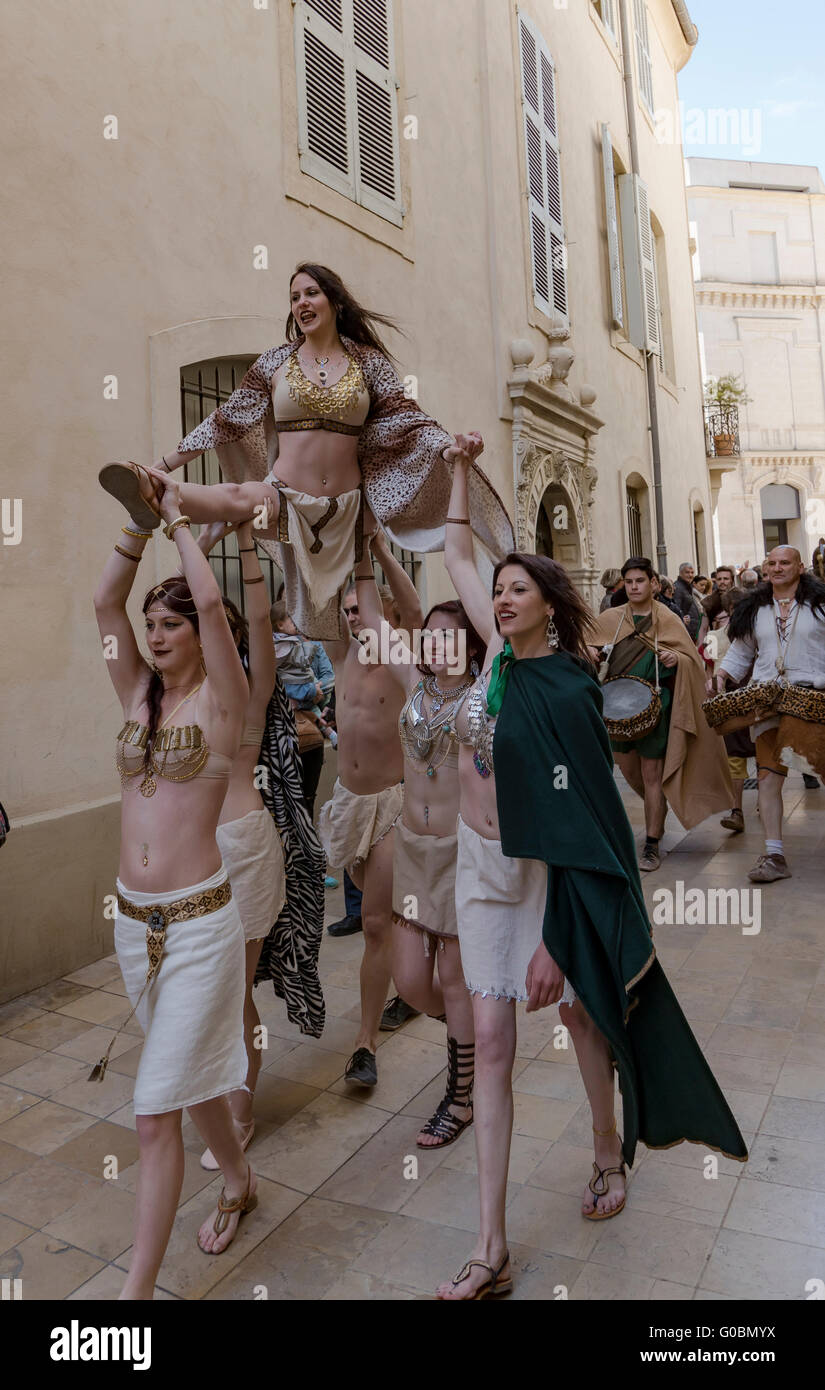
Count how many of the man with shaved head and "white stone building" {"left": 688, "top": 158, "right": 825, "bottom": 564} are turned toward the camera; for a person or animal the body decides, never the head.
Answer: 2

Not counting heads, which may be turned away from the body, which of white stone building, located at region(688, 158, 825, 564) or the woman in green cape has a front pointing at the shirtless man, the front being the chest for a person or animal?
the white stone building

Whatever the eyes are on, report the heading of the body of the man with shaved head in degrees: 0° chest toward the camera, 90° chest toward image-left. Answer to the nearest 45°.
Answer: approximately 0°

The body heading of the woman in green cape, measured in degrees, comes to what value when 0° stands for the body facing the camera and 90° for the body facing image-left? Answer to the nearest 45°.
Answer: approximately 45°

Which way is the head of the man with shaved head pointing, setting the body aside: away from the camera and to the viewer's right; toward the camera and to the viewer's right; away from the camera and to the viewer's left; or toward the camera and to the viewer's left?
toward the camera and to the viewer's left

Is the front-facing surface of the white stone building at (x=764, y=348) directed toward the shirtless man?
yes
